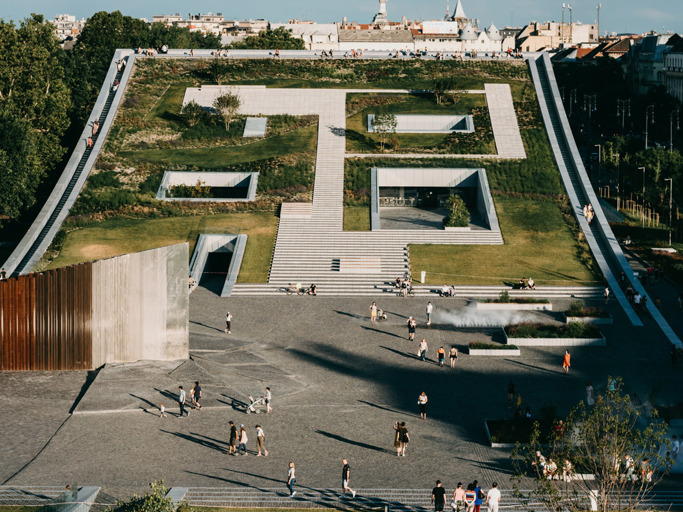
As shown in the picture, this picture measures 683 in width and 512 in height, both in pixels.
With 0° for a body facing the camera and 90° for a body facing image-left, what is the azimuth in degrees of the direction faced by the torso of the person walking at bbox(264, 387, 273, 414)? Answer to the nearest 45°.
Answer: approximately 90°

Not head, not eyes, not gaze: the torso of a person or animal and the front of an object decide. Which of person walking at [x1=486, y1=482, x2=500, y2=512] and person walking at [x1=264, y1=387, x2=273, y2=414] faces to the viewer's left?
person walking at [x1=264, y1=387, x2=273, y2=414]

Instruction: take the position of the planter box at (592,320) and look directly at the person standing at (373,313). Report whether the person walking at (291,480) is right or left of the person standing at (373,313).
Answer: left

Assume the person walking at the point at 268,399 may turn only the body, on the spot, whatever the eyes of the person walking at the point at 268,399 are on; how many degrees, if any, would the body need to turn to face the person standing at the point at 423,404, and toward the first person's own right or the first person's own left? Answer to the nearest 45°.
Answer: approximately 180°

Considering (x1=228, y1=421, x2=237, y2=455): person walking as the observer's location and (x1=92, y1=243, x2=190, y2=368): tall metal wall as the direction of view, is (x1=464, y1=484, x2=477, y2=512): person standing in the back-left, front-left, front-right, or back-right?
back-right
